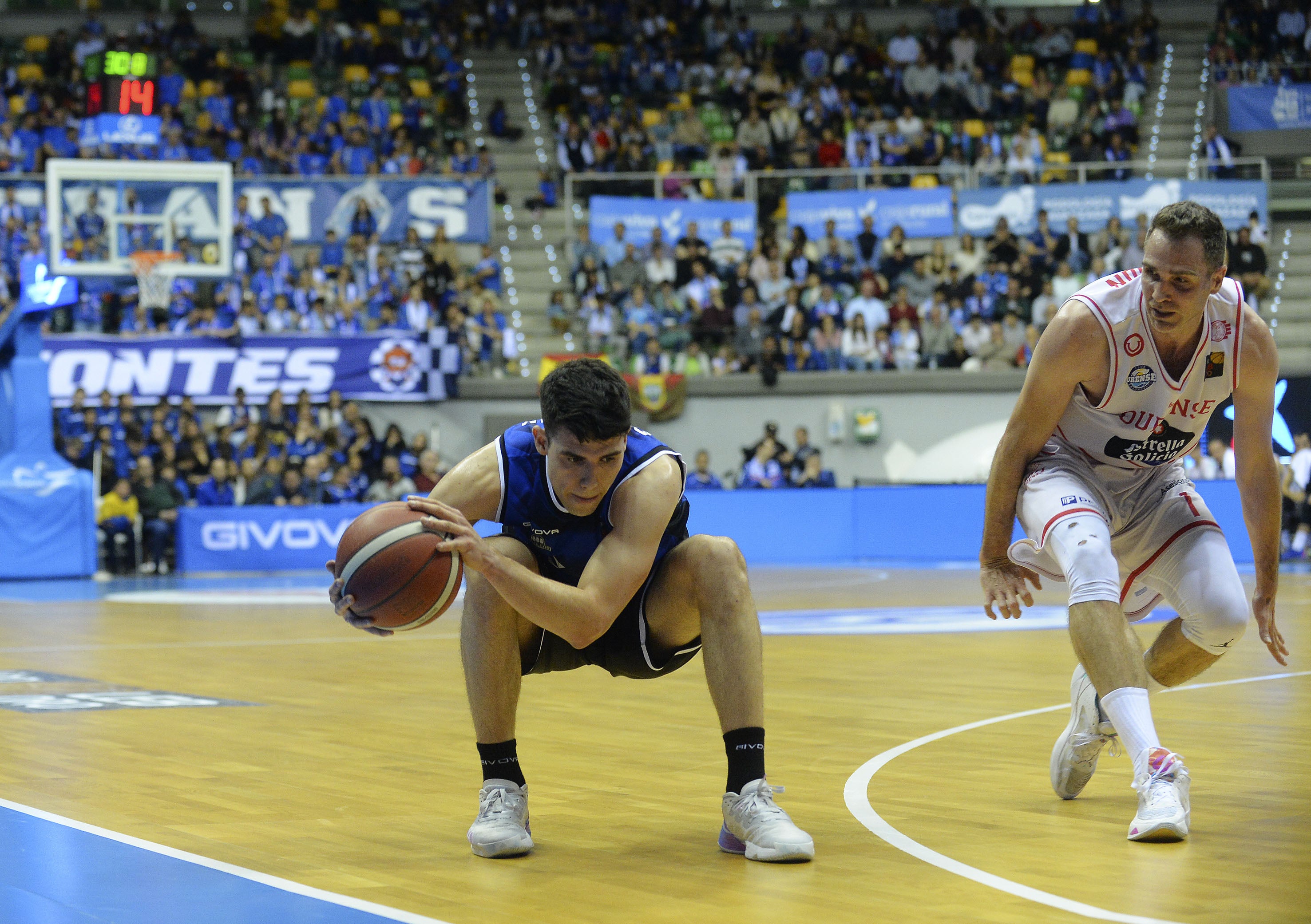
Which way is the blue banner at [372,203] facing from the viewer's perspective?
toward the camera

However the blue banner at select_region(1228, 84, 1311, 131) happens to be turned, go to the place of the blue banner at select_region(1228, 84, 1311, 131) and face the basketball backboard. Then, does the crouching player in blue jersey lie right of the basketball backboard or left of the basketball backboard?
left

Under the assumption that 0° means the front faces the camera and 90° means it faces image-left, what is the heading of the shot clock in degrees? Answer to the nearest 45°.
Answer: approximately 0°

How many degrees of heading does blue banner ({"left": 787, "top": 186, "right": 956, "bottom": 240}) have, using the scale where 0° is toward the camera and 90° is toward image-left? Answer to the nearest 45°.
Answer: approximately 0°

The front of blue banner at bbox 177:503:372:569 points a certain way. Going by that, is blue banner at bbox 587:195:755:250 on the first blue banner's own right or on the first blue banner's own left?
on the first blue banner's own left

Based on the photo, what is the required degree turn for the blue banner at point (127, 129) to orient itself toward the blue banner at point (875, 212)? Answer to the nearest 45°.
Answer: approximately 90° to its left

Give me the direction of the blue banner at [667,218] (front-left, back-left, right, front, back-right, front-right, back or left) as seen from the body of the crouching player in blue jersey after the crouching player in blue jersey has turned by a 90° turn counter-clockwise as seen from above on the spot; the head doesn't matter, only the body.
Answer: left

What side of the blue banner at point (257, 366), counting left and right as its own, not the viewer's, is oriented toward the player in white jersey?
front

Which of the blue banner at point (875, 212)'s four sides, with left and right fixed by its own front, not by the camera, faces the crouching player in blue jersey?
front

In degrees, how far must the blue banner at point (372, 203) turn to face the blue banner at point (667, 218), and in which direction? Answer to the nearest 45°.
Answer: approximately 90° to its left

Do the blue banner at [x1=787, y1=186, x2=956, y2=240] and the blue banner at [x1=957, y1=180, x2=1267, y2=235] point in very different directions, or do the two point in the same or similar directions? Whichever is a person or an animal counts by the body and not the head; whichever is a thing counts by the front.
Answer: same or similar directions

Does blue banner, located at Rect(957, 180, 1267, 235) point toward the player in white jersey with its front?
yes

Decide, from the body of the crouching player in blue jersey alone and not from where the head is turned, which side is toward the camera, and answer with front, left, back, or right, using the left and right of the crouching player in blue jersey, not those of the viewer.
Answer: front

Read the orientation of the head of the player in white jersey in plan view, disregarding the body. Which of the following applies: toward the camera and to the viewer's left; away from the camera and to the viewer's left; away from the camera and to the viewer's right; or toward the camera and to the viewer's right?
toward the camera and to the viewer's left

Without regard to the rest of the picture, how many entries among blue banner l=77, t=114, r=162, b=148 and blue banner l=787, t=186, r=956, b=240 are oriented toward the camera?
2
